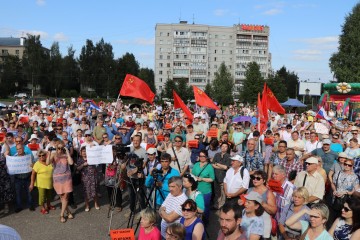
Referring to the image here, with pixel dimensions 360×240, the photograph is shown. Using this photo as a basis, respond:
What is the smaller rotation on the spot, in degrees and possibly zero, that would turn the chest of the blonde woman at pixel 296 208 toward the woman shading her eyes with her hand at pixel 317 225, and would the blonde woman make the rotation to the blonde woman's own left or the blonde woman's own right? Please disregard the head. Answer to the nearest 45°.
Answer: approximately 45° to the blonde woman's own left

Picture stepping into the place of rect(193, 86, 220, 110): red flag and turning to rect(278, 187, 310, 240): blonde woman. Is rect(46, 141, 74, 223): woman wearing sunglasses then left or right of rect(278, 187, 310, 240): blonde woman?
right

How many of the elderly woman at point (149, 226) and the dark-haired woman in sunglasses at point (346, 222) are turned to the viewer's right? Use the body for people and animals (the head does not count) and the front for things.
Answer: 0

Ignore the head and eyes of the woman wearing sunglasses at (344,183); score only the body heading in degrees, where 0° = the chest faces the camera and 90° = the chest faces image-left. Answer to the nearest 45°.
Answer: approximately 45°

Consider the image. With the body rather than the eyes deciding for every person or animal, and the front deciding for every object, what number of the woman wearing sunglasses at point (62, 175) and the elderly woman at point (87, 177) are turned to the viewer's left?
0

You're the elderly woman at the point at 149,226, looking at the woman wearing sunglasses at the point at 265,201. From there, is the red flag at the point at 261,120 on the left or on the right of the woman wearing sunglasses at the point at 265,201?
left

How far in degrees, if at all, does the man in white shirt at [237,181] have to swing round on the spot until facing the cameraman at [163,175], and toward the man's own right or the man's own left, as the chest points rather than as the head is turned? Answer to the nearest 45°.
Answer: approximately 45° to the man's own right

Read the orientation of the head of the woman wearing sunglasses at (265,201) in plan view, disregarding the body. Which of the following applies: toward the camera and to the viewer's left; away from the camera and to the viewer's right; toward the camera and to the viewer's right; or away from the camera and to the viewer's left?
toward the camera and to the viewer's left

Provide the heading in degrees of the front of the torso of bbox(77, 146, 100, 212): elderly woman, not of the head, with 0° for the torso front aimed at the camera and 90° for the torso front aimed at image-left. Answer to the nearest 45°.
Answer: approximately 315°

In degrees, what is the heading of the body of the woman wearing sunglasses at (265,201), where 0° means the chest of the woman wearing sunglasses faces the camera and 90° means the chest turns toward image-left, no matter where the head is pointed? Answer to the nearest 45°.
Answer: approximately 45°

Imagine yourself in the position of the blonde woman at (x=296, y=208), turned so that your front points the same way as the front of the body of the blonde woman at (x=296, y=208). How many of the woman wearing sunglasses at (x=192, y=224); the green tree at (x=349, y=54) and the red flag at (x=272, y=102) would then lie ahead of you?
1
